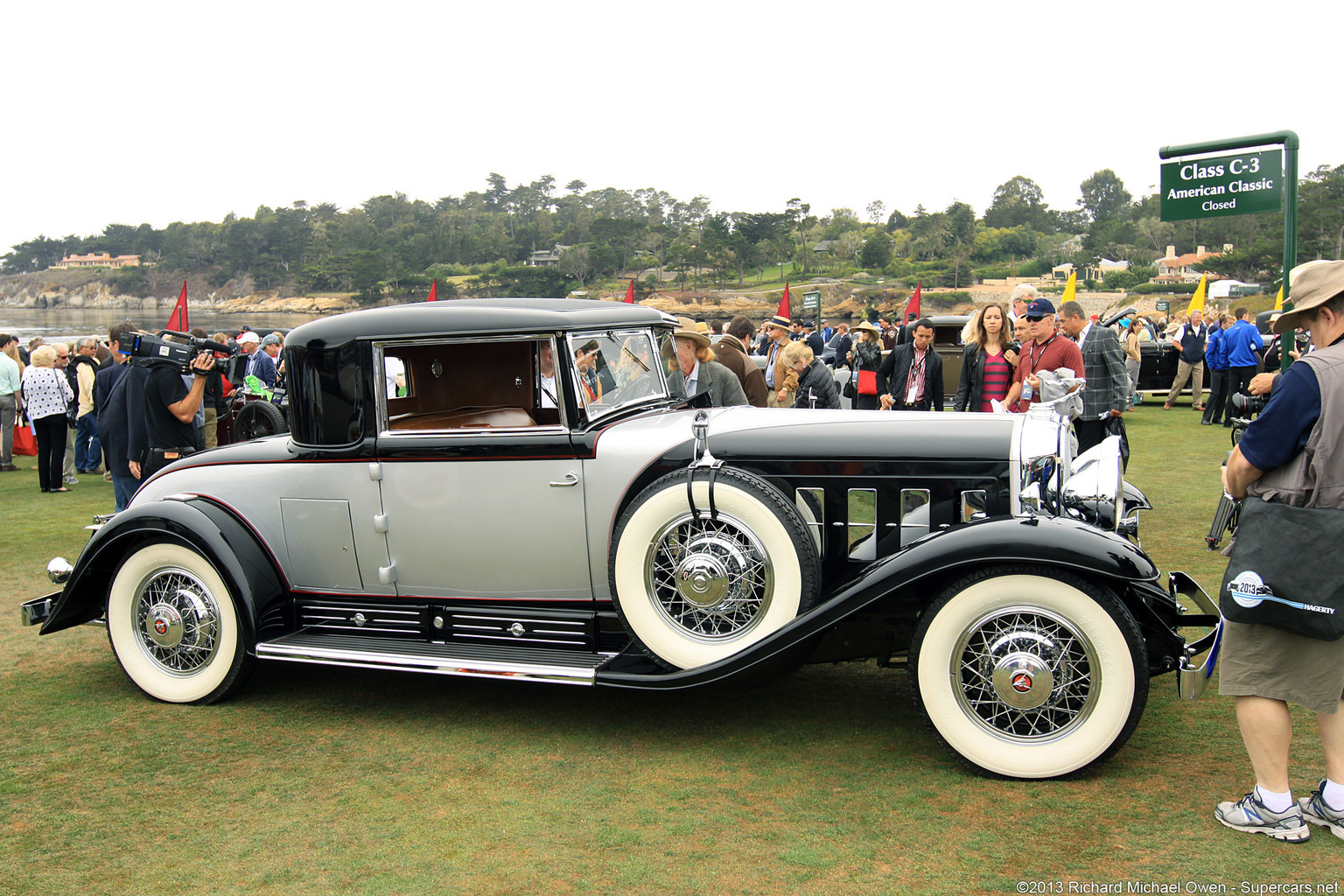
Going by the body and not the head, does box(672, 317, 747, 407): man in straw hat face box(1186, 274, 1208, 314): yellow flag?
no

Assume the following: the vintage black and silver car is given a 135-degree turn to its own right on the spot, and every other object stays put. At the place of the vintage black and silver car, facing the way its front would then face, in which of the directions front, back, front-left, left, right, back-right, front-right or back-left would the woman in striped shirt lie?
back

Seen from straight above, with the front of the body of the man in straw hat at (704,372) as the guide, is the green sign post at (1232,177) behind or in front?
behind

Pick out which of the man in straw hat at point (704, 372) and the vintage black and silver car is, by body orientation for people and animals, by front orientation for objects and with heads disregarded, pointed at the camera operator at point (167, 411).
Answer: the man in straw hat

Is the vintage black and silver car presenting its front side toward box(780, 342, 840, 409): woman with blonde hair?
no

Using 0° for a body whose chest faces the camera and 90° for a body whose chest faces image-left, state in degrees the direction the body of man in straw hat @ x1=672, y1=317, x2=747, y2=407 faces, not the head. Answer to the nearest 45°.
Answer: approximately 90°

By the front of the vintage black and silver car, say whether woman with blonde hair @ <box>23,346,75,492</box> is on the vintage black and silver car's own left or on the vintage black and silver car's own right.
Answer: on the vintage black and silver car's own left

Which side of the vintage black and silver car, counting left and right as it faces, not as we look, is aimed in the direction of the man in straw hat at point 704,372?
left

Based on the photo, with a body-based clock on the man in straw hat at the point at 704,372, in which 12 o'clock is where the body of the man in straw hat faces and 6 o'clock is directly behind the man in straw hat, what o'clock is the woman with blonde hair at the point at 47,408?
The woman with blonde hair is roughly at 1 o'clock from the man in straw hat.

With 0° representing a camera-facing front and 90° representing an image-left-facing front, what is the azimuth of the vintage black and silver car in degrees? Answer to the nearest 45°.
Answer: approximately 270°

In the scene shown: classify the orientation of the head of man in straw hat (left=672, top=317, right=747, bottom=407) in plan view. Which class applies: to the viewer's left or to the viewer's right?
to the viewer's left

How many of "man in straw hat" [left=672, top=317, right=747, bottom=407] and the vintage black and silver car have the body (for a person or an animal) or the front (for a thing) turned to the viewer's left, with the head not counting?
1

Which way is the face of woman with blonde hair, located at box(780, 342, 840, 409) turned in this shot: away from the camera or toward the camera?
toward the camera

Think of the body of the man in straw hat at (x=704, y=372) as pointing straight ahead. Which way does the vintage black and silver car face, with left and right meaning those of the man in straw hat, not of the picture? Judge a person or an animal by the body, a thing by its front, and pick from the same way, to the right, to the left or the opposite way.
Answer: the opposite way
